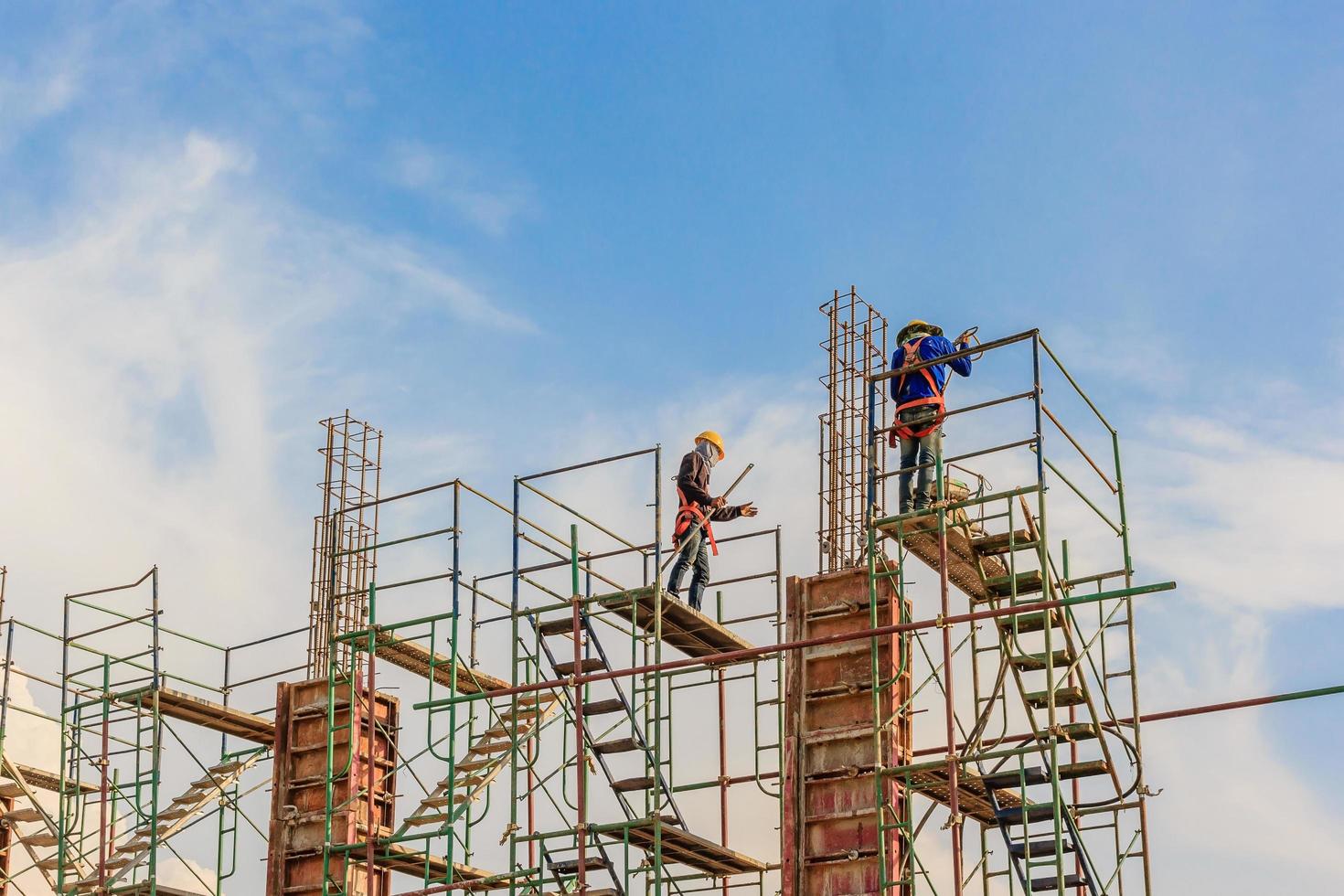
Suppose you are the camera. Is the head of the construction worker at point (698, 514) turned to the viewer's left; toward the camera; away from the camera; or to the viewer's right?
to the viewer's right

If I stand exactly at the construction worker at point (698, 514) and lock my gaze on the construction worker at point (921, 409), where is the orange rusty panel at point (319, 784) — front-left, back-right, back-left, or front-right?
back-right

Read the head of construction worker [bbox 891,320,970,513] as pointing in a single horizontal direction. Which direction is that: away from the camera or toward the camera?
away from the camera

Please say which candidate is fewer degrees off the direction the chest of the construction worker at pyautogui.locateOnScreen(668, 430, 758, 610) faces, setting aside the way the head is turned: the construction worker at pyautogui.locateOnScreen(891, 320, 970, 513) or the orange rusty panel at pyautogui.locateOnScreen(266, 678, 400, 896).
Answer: the construction worker

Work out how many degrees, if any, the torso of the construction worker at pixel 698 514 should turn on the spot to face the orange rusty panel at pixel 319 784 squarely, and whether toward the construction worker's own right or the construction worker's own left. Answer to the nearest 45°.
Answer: approximately 135° to the construction worker's own left

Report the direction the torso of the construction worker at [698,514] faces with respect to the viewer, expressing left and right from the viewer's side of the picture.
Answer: facing to the right of the viewer
